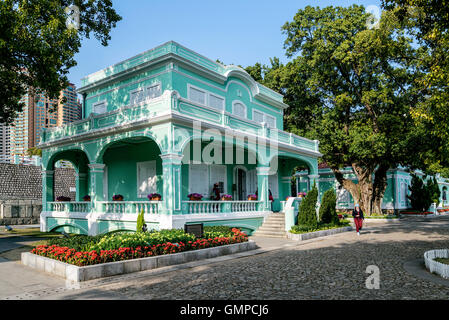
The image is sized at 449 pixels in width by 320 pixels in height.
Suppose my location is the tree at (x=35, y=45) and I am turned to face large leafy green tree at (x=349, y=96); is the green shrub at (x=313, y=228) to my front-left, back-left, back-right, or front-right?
front-right

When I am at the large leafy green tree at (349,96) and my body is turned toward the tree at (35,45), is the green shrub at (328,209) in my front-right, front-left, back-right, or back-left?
front-left

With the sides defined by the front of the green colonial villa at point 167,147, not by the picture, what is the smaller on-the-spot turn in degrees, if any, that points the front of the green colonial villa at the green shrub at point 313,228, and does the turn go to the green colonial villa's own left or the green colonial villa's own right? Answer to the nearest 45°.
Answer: approximately 45° to the green colonial villa's own left

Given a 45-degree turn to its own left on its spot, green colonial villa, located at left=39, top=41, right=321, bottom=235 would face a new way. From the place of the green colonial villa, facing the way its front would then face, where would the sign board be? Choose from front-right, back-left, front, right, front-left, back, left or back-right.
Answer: right

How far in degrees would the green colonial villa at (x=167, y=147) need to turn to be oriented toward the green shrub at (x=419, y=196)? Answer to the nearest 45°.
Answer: approximately 90° to its left

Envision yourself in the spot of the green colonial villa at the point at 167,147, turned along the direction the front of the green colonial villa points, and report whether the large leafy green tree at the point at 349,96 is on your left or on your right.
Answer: on your left

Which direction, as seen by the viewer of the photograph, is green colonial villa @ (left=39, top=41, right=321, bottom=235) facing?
facing the viewer and to the right of the viewer

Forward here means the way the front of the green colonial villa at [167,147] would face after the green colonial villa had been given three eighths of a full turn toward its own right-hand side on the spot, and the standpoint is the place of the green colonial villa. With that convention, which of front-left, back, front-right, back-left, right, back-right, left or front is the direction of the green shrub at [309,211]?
back
